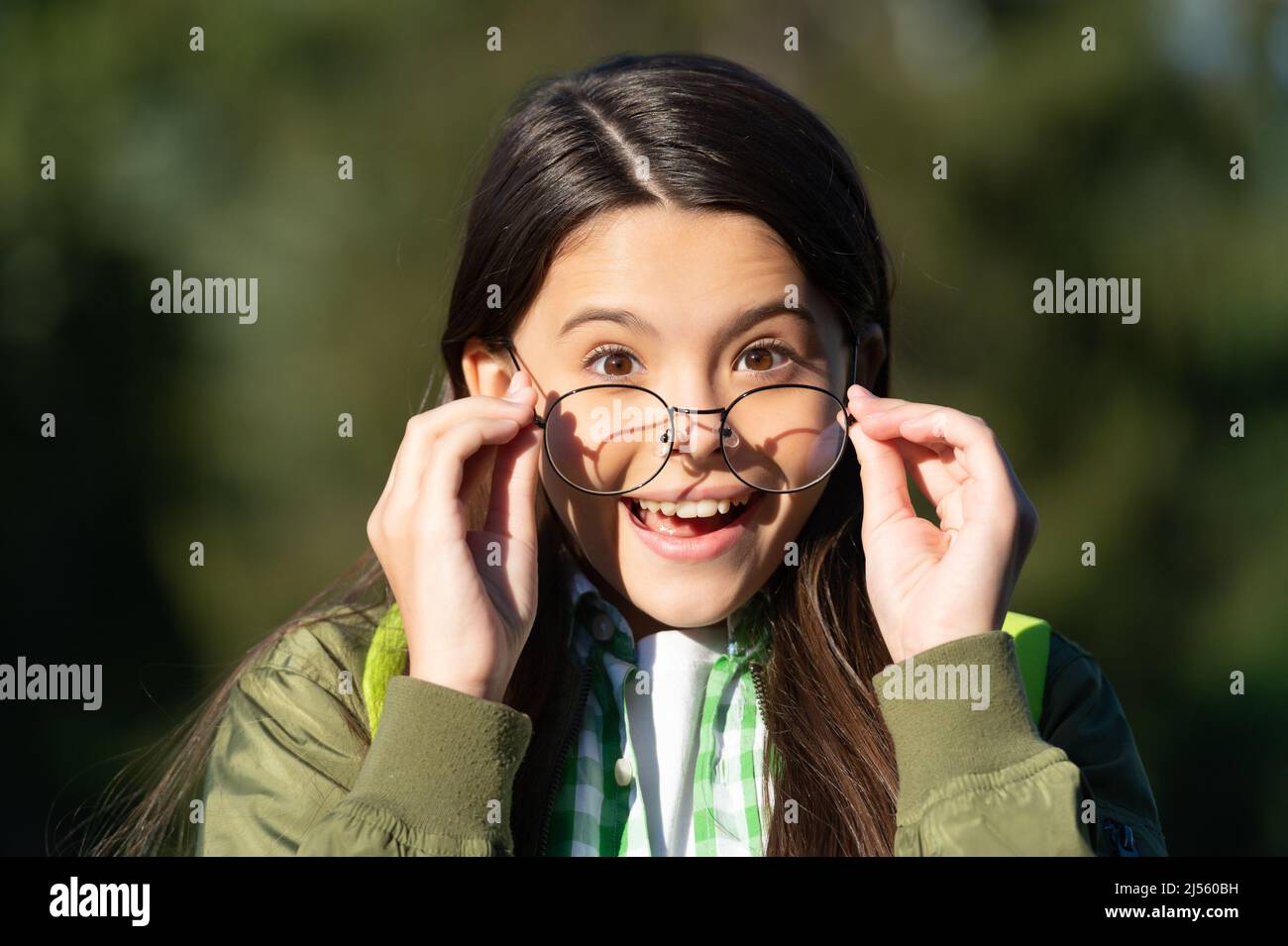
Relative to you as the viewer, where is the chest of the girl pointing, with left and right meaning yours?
facing the viewer
